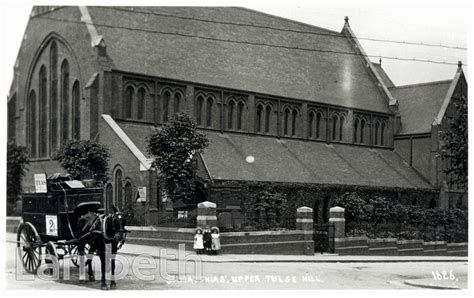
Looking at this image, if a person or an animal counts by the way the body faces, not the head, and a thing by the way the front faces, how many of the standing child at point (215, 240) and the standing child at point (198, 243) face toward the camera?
2

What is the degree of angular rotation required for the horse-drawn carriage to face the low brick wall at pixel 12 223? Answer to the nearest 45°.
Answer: approximately 135° to its left

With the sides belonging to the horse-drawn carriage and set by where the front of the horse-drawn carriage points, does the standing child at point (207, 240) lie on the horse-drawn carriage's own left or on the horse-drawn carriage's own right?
on the horse-drawn carriage's own left

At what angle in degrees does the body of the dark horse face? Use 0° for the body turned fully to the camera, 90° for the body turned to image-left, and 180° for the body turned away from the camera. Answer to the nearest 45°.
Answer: approximately 315°

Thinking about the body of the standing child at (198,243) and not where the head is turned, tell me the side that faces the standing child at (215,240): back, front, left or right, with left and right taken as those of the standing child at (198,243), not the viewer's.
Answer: left

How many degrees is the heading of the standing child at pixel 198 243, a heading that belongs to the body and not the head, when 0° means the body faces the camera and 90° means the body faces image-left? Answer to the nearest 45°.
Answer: approximately 0°
